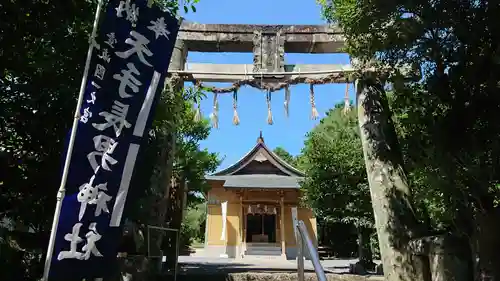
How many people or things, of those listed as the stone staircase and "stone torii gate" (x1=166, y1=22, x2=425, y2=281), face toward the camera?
2

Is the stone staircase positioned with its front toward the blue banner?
yes

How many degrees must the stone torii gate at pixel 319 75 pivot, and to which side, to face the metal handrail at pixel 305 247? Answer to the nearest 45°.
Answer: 0° — it already faces it

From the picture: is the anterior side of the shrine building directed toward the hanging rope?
yes

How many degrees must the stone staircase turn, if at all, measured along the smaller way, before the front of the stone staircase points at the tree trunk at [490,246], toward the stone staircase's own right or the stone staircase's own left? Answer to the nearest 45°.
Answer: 0° — it already faces it

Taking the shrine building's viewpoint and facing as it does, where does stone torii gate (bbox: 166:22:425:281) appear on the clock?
The stone torii gate is roughly at 12 o'clock from the shrine building.

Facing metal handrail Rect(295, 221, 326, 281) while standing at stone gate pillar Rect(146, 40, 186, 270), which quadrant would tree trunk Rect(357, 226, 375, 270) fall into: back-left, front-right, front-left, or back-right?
back-left

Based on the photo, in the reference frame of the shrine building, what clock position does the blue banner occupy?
The blue banner is roughly at 12 o'clock from the shrine building.

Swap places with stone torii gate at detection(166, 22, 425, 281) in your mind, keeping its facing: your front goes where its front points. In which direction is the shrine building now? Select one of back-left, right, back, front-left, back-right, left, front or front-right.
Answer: back

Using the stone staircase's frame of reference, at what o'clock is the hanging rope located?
The hanging rope is roughly at 12 o'clock from the stone staircase.

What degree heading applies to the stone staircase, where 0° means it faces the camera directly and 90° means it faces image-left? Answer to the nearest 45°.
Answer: approximately 0°
